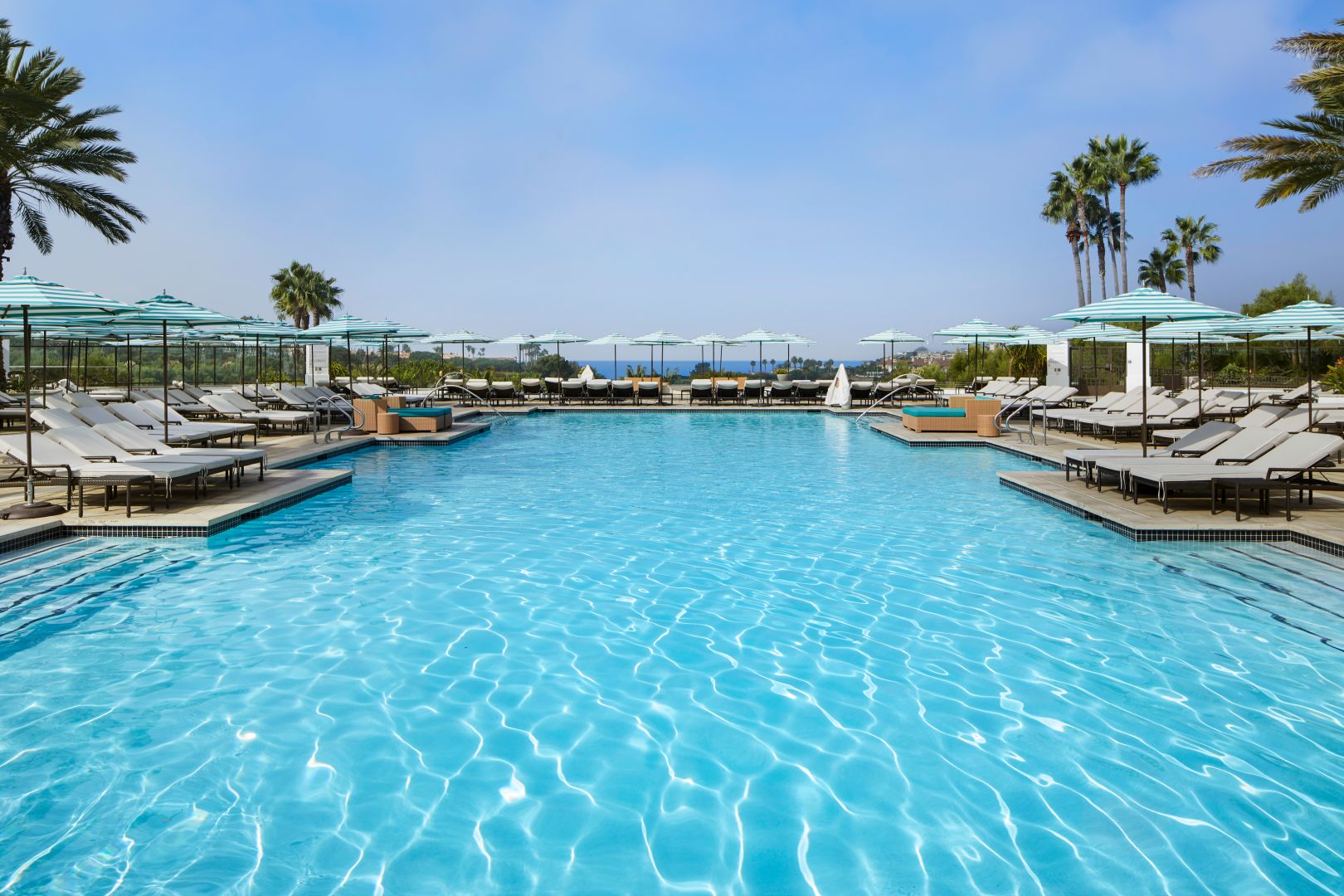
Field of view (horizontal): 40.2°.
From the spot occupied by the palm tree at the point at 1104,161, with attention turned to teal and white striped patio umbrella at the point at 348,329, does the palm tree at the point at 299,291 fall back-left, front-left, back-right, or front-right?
front-right

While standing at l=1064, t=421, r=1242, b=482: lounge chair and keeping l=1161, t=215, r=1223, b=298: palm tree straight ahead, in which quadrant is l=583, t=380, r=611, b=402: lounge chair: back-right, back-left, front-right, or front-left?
front-left

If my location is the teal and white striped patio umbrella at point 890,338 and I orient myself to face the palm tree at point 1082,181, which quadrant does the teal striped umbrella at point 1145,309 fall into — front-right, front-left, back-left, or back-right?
back-right

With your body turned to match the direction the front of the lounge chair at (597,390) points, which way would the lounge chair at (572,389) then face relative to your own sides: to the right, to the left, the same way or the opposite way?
the same way

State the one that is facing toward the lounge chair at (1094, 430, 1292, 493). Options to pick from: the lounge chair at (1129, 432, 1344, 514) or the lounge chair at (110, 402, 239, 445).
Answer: the lounge chair at (110, 402, 239, 445)

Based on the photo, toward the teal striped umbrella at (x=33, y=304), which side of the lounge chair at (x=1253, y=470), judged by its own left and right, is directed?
front

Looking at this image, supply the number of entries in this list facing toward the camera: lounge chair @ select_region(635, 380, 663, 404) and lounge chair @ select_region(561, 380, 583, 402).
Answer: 2

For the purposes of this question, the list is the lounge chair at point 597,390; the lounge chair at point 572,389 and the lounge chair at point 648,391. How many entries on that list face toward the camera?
3

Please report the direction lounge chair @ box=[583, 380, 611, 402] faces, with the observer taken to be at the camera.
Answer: facing the viewer

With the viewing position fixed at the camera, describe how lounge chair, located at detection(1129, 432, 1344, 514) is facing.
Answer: facing the viewer and to the left of the viewer

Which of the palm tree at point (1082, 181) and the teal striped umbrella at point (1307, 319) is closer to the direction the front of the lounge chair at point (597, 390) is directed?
the teal striped umbrella

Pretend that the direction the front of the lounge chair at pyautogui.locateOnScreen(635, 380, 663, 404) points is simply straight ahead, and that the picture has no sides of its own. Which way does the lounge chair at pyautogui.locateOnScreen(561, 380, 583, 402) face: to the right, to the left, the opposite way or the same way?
the same way

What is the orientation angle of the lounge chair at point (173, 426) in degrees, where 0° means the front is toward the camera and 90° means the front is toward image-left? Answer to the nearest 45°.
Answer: approximately 315°

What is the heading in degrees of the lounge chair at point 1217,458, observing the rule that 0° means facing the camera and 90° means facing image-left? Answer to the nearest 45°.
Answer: approximately 45°

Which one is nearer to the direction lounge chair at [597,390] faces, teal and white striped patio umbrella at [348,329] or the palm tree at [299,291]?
the teal and white striped patio umbrella

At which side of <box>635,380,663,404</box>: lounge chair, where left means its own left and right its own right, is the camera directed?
front
